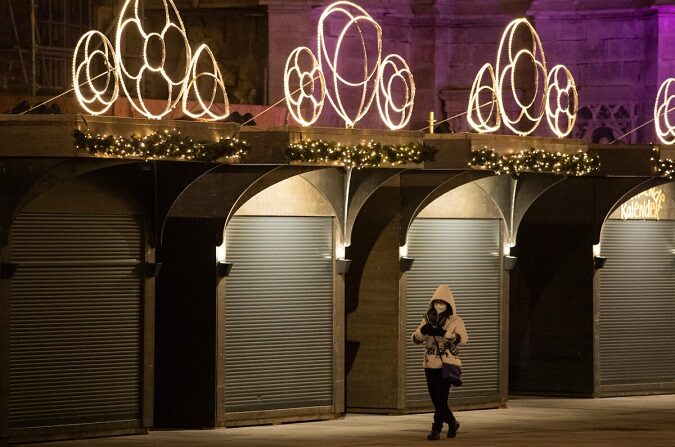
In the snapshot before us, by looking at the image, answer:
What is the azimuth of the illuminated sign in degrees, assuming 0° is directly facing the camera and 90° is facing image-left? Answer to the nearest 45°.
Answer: approximately 0°

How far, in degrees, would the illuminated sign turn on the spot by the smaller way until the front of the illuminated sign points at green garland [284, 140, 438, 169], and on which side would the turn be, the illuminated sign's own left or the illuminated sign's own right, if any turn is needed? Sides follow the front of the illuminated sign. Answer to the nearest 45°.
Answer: approximately 45° to the illuminated sign's own right

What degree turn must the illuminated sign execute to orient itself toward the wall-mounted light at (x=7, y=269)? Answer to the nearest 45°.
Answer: approximately 45° to its right

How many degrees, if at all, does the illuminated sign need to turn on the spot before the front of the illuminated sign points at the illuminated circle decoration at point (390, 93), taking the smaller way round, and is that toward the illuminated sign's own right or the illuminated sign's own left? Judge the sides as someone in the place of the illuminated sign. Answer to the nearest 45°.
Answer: approximately 45° to the illuminated sign's own right
